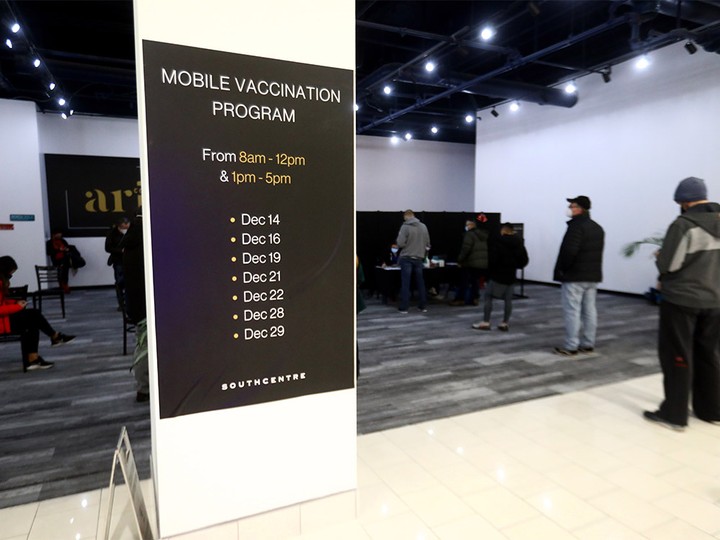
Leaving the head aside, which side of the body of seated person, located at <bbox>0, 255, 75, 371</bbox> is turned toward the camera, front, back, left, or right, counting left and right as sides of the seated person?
right

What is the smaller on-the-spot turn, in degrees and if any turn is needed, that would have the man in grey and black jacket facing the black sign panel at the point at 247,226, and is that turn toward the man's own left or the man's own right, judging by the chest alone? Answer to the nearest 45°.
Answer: approximately 90° to the man's own left

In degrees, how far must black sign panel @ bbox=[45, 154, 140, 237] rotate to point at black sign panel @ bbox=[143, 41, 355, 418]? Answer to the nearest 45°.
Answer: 0° — it already faces it

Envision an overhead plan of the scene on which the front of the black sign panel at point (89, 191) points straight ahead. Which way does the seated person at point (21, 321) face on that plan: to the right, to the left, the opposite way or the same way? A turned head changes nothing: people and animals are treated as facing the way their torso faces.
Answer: to the left

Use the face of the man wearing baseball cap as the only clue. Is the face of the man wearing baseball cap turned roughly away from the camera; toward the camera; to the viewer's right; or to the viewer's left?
to the viewer's left

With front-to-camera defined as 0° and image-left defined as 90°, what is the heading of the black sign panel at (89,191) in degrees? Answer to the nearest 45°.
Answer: approximately 0°

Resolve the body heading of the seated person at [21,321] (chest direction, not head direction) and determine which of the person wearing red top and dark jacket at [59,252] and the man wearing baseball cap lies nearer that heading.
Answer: the man wearing baseball cap

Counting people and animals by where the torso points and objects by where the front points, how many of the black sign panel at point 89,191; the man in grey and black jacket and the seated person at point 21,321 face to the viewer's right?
1

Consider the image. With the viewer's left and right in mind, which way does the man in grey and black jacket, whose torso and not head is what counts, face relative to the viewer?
facing away from the viewer and to the left of the viewer

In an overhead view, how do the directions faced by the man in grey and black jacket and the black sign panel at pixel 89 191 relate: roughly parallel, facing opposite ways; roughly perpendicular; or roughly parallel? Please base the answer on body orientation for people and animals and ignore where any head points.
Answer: roughly parallel, facing opposite ways

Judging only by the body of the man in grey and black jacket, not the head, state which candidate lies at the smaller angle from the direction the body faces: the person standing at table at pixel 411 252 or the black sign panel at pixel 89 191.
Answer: the person standing at table

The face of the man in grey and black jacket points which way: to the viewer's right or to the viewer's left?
to the viewer's left

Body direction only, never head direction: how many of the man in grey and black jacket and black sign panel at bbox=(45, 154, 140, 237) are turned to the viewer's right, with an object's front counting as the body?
0

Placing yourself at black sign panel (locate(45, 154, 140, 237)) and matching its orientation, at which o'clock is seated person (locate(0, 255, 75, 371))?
The seated person is roughly at 12 o'clock from the black sign panel.

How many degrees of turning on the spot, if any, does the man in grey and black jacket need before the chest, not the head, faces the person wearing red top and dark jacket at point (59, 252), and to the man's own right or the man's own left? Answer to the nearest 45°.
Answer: approximately 45° to the man's own left

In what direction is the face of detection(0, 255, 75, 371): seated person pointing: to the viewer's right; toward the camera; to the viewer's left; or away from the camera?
to the viewer's right

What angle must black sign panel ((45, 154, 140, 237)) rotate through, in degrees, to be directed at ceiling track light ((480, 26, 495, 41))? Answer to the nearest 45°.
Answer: approximately 45° to its left

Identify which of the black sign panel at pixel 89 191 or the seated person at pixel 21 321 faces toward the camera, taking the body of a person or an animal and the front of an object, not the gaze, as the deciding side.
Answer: the black sign panel
